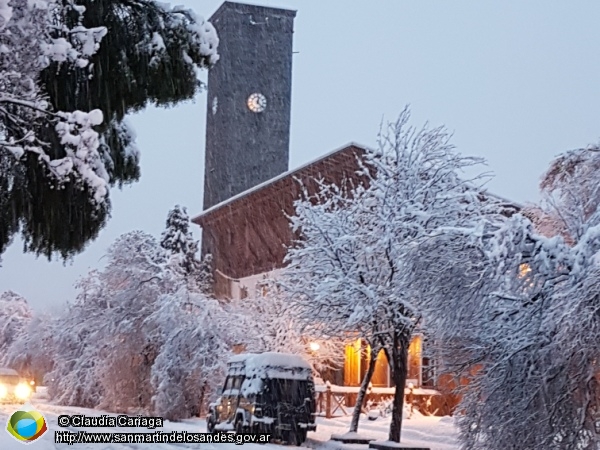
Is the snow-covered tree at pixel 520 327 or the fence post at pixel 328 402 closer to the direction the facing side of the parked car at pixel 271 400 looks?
the fence post

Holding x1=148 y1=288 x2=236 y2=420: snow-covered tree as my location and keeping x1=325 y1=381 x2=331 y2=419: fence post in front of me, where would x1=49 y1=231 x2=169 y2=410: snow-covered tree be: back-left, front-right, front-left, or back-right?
back-left

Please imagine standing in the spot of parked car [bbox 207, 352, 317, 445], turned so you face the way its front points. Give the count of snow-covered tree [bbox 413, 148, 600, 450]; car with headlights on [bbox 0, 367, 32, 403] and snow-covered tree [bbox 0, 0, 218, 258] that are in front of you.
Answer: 1

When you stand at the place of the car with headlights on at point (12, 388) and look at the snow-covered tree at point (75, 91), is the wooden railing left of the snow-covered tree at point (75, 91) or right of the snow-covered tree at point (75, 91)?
left
